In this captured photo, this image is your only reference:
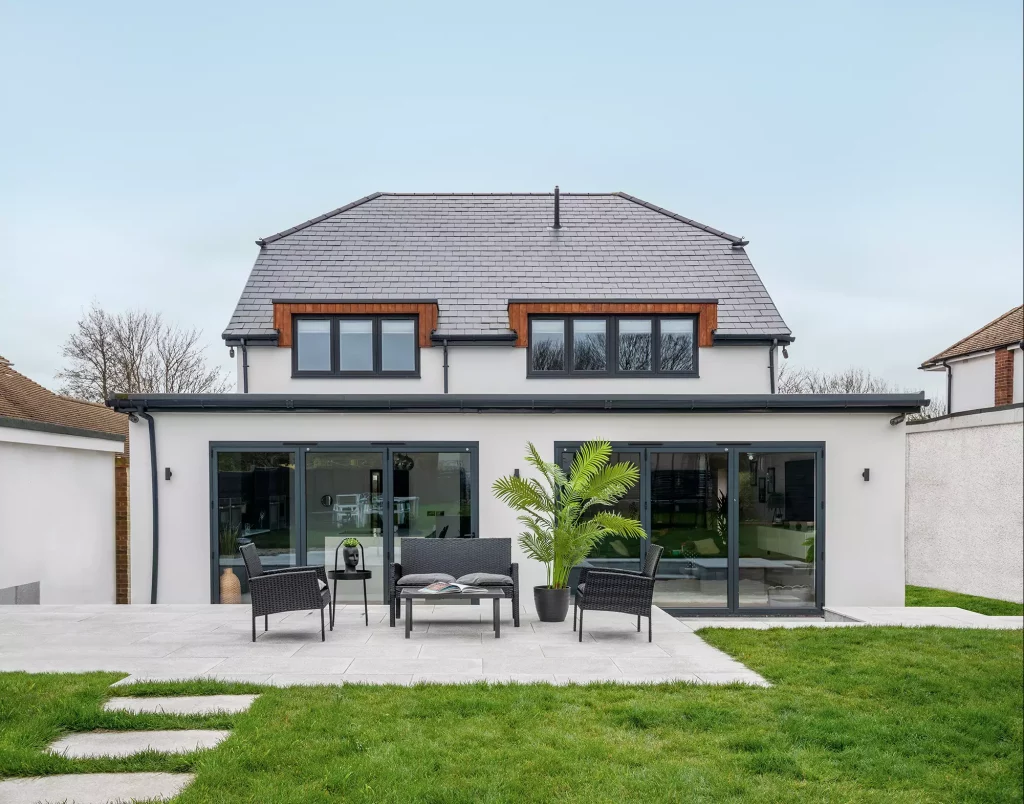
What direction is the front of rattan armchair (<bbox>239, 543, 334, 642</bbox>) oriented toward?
to the viewer's right

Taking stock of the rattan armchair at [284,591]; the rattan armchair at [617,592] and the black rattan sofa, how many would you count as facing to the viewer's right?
1

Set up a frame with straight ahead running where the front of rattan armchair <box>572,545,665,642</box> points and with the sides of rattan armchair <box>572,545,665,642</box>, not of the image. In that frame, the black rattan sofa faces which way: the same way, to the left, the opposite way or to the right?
to the left

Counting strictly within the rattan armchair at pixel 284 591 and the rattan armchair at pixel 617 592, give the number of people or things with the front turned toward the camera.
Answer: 0

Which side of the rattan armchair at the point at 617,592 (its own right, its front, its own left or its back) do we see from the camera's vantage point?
left

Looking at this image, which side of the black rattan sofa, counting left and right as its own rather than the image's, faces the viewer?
front

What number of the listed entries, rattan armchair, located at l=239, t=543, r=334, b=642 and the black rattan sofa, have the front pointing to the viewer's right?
1

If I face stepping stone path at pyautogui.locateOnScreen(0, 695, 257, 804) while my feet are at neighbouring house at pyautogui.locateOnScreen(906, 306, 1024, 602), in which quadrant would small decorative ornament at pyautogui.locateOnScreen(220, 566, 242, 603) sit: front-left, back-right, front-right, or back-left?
front-right

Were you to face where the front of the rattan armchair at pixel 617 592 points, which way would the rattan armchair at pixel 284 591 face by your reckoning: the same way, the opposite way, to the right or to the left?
the opposite way
